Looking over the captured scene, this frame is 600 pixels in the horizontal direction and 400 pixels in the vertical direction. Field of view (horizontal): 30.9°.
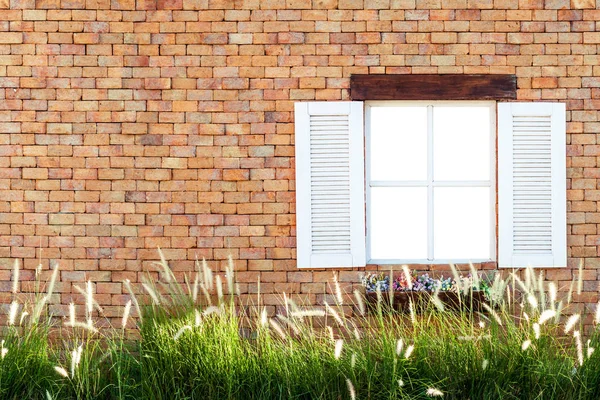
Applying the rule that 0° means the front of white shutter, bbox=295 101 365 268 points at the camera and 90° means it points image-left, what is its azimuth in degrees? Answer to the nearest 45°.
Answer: approximately 0°

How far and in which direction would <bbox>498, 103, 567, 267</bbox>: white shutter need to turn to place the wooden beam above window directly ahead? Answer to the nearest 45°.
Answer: approximately 90° to its right

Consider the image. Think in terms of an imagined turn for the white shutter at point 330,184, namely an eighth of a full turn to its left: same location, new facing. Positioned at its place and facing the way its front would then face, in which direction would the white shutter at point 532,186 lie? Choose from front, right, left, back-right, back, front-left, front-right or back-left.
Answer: front-left

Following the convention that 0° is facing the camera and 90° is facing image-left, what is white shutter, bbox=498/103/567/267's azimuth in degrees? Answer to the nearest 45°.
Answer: approximately 0°

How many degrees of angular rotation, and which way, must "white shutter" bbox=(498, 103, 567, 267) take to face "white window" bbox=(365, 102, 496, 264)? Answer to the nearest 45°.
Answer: approximately 90° to its right

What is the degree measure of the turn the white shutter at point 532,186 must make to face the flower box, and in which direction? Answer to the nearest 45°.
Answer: approximately 45° to its right
